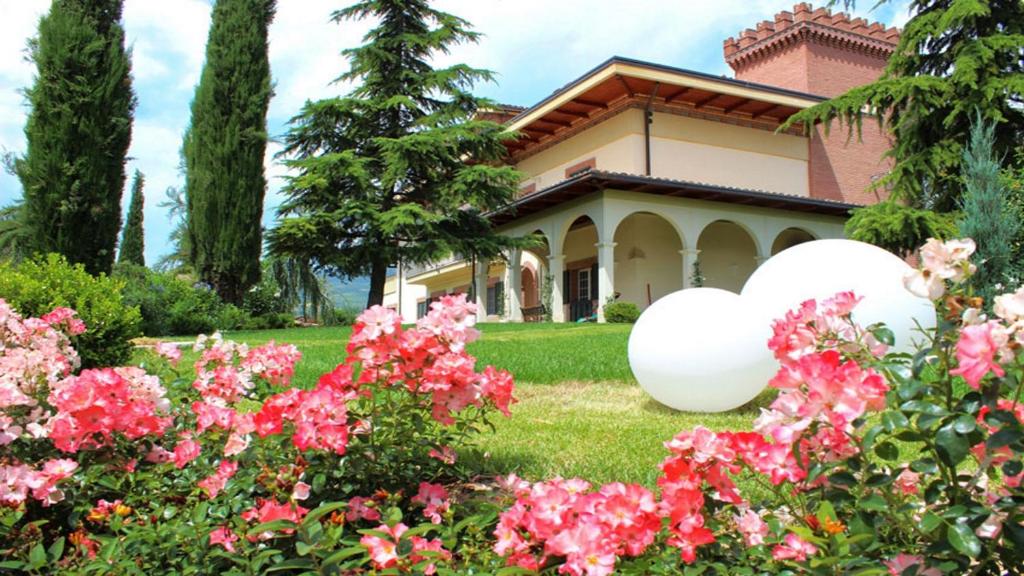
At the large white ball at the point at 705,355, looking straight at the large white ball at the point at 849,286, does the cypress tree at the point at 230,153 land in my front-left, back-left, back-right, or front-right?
back-left

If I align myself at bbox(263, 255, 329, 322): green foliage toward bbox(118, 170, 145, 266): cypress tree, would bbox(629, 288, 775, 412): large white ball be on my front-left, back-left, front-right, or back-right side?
back-left
